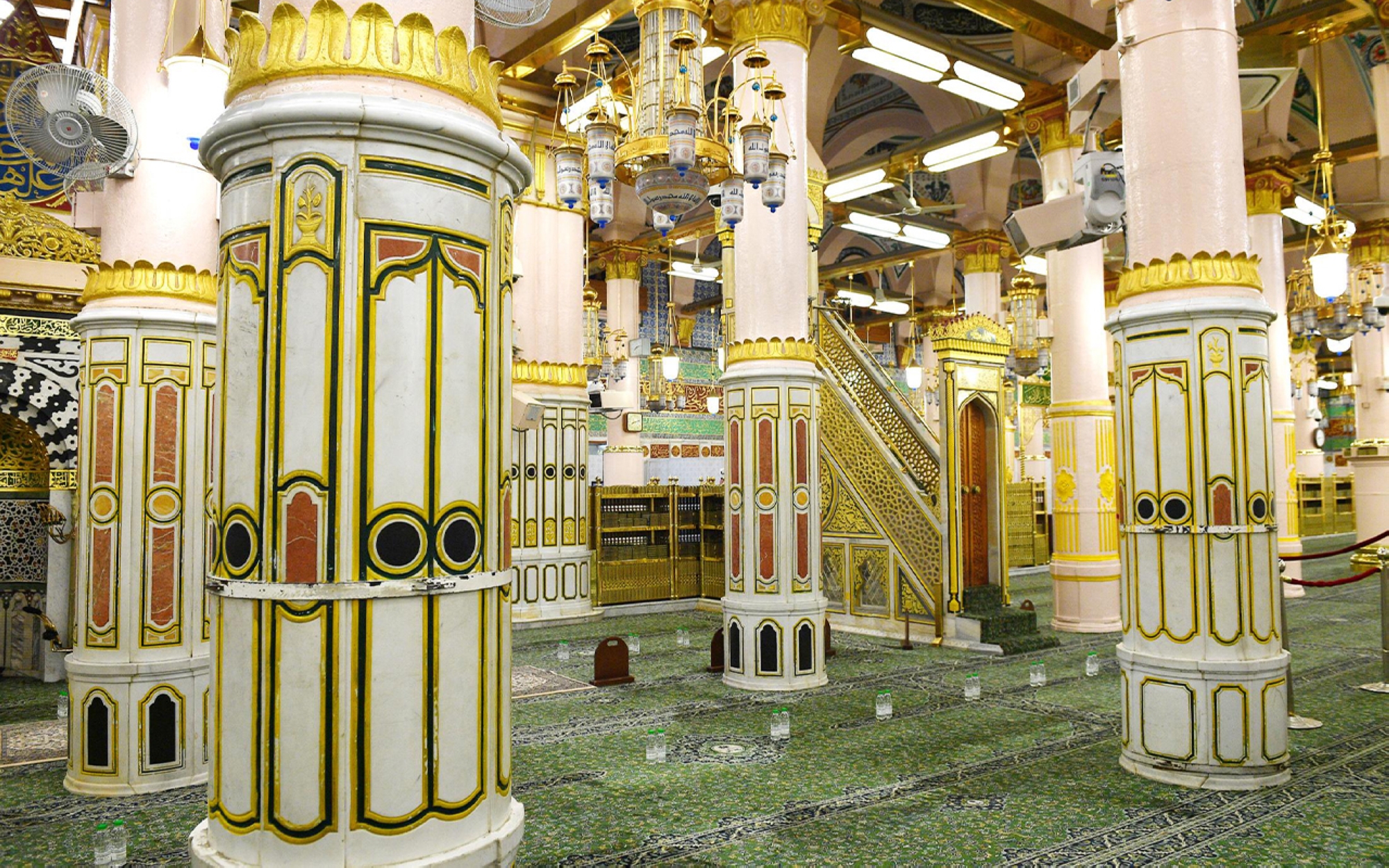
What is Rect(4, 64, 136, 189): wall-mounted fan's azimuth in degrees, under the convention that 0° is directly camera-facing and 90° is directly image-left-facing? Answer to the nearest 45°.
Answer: approximately 45°

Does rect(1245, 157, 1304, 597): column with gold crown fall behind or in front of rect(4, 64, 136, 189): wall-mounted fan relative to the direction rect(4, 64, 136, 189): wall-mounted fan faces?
behind

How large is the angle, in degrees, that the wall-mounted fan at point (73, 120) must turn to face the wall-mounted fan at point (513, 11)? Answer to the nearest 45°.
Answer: approximately 90° to its left

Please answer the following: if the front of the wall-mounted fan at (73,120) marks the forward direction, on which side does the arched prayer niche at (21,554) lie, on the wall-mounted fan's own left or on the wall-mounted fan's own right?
on the wall-mounted fan's own right

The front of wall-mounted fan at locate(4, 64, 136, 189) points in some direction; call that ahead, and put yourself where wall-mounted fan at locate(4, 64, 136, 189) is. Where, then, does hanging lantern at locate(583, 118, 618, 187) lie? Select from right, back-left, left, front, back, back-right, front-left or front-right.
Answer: back-left

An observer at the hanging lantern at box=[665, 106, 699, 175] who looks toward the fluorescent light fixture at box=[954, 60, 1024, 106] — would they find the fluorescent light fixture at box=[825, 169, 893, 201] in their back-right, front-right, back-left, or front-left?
front-left

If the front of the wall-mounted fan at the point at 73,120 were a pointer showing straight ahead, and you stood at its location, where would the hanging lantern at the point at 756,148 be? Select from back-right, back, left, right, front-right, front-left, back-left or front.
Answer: back-left

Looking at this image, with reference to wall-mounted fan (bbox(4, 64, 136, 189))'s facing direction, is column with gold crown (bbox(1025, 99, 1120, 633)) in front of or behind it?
behind
